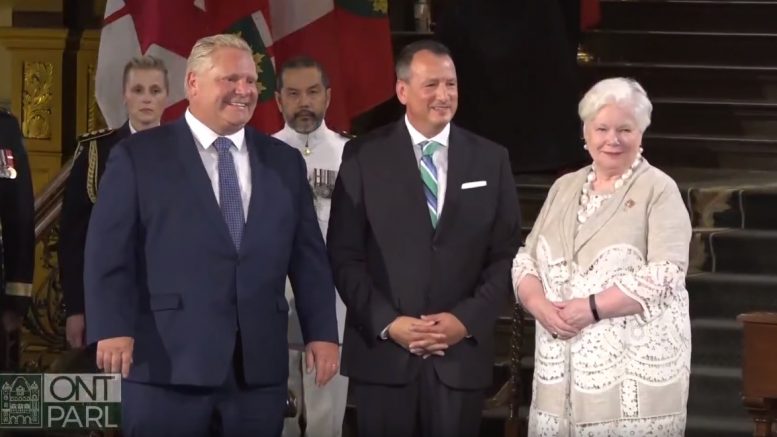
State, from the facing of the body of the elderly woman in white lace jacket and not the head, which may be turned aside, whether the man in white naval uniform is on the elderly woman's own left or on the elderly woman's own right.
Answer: on the elderly woman's own right

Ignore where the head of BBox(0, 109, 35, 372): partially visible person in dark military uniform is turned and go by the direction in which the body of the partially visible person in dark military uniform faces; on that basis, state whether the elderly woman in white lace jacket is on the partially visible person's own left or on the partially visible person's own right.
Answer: on the partially visible person's own left

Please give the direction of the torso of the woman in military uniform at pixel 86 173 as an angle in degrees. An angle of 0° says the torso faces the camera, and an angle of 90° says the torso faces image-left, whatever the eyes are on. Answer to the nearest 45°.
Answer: approximately 0°
